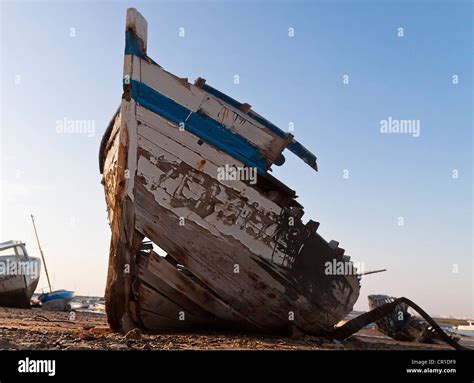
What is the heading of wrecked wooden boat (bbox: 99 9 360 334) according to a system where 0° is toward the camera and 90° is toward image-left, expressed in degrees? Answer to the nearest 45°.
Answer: approximately 45°

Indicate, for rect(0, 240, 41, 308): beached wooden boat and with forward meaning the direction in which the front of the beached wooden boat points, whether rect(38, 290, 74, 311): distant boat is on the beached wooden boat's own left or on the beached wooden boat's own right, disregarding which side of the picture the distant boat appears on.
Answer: on the beached wooden boat's own left

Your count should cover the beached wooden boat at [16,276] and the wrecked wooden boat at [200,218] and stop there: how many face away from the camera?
0
